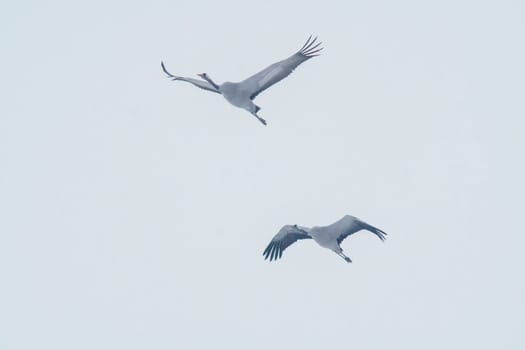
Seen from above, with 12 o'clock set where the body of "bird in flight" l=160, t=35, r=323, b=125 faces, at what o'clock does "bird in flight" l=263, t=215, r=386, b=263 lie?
"bird in flight" l=263, t=215, r=386, b=263 is roughly at 5 o'clock from "bird in flight" l=160, t=35, r=323, b=125.

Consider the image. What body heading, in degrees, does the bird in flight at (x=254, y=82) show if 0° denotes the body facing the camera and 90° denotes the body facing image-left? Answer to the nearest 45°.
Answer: approximately 45°
